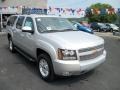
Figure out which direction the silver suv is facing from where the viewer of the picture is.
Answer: facing the viewer and to the right of the viewer
